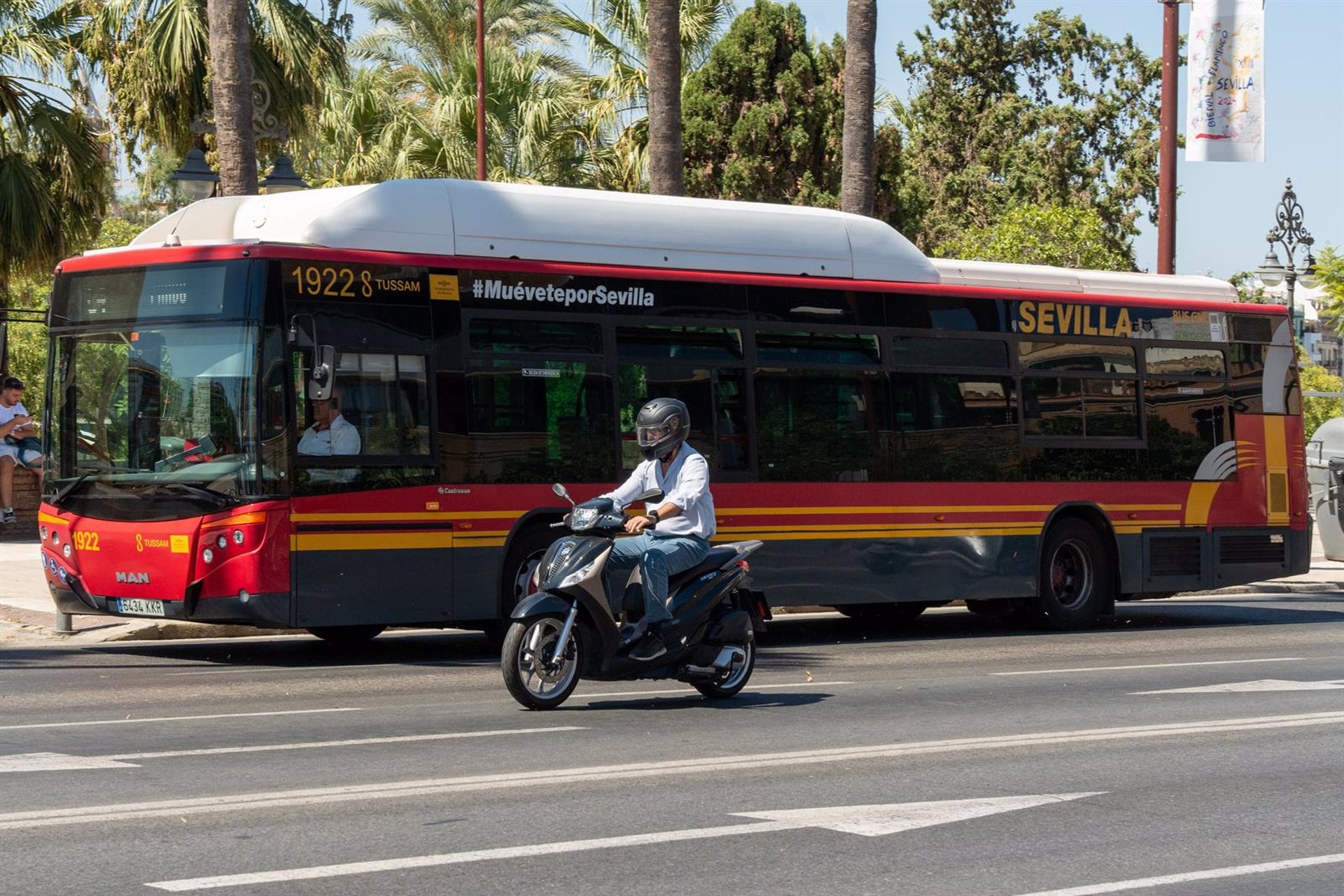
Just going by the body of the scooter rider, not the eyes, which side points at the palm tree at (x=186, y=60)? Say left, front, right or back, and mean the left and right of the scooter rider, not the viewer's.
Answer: right

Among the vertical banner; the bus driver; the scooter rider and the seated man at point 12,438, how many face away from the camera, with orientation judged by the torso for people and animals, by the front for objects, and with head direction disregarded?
0

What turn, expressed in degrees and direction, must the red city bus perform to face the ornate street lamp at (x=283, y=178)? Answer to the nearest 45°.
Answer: approximately 90° to its right

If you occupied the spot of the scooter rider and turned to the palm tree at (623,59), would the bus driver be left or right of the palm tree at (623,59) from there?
left

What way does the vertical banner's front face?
toward the camera

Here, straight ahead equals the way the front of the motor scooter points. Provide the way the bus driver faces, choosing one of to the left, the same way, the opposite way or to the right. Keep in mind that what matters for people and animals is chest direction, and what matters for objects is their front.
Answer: the same way

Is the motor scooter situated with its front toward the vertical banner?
no

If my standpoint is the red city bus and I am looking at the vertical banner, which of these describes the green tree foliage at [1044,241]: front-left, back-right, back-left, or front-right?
front-left

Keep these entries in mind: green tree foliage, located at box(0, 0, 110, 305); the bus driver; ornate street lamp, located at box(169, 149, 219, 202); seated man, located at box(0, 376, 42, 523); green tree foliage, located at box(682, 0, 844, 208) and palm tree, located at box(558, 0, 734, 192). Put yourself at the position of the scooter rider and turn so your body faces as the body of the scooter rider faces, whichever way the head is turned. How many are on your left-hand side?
0

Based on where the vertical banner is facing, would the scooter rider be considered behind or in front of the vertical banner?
in front

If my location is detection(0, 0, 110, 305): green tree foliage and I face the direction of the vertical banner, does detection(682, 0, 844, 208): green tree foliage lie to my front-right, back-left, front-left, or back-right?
front-left

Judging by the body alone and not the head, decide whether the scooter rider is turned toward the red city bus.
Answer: no

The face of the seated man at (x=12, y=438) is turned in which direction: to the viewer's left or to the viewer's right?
to the viewer's right

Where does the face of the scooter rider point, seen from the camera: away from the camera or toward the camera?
toward the camera

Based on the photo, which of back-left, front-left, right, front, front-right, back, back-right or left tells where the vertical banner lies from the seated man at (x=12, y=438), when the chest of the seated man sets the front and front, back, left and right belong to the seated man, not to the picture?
front-left

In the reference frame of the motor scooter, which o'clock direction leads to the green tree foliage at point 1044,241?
The green tree foliage is roughly at 5 o'clock from the motor scooter.

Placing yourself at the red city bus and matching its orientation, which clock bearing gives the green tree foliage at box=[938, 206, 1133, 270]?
The green tree foliage is roughly at 5 o'clock from the red city bus.

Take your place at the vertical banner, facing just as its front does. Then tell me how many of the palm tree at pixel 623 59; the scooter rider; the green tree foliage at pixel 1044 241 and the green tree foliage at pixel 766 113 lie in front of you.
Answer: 1

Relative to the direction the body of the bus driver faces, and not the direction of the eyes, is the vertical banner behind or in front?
behind

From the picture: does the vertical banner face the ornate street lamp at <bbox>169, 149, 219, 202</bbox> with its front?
no

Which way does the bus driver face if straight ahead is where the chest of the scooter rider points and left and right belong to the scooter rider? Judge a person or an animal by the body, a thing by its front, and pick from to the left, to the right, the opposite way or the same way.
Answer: the same way

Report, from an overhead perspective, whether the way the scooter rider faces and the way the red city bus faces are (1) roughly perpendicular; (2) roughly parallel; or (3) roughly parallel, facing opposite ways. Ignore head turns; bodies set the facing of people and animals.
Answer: roughly parallel
